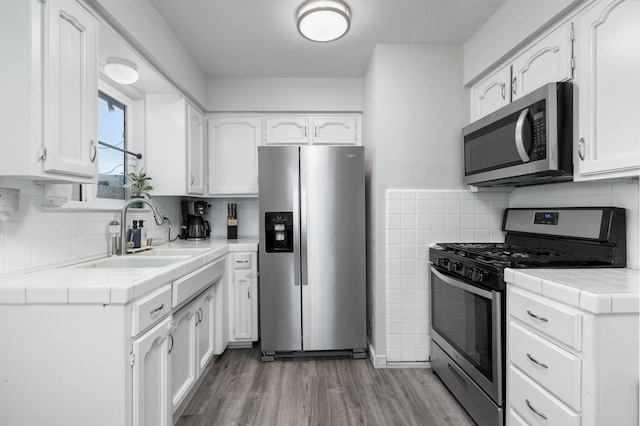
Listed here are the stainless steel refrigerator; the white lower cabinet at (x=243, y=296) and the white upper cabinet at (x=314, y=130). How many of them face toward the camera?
3

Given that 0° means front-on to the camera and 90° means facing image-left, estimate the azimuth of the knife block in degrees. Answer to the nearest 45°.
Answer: approximately 0°

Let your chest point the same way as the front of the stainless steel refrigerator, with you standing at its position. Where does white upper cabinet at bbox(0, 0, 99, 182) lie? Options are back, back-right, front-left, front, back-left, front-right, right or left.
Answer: front-right

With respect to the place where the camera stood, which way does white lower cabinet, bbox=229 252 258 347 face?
facing the viewer

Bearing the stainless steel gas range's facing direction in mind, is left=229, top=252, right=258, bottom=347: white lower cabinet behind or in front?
in front

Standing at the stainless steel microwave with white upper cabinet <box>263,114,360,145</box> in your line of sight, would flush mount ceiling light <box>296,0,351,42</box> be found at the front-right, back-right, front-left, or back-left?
front-left

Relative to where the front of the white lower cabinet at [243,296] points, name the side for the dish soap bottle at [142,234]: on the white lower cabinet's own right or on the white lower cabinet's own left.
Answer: on the white lower cabinet's own right

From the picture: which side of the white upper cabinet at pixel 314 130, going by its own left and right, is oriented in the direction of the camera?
front

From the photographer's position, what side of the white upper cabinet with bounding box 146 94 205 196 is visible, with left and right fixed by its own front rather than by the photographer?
right

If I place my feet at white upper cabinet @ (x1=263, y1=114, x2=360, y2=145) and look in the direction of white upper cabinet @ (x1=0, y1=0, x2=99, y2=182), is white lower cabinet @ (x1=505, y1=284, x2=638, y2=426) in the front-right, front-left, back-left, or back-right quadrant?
front-left

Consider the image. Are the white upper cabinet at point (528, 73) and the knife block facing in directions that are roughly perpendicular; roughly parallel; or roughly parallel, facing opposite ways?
roughly perpendicular

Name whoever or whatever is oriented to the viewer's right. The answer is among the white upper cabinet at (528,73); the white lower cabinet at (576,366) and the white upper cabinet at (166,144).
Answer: the white upper cabinet at (166,144)

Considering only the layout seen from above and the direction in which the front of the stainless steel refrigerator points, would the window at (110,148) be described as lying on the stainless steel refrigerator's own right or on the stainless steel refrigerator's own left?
on the stainless steel refrigerator's own right

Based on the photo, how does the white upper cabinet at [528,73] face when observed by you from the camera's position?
facing the viewer and to the left of the viewer

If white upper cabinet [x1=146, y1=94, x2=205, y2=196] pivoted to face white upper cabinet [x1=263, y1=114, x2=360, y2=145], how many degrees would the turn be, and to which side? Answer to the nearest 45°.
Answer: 0° — it already faces it

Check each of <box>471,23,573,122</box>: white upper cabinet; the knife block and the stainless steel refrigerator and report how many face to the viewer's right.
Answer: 0
